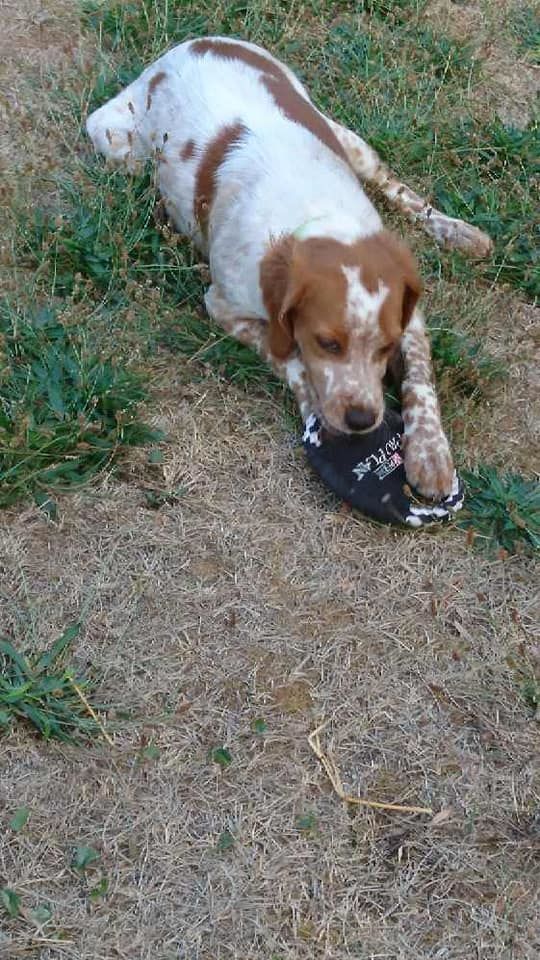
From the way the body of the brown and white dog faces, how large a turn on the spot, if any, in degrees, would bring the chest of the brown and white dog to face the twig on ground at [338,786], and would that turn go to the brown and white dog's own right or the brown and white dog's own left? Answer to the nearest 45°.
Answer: approximately 45° to the brown and white dog's own right

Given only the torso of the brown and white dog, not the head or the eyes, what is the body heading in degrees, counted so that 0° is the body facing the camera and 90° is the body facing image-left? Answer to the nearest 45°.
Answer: approximately 315°

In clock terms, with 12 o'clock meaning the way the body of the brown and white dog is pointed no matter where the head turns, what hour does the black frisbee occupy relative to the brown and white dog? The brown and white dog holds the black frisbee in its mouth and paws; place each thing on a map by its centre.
The black frisbee is roughly at 1 o'clock from the brown and white dog.
